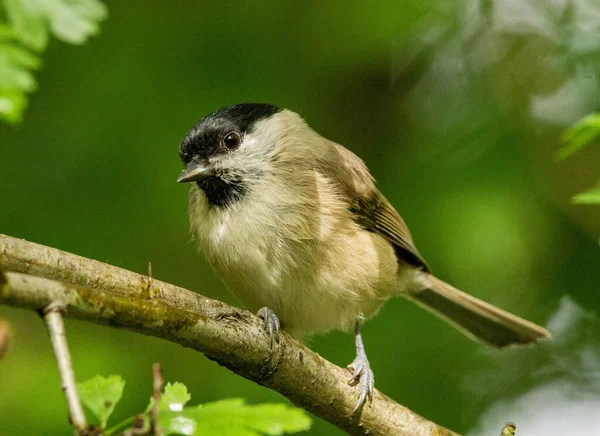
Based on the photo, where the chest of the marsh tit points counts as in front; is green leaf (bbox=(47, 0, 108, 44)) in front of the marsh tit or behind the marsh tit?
in front

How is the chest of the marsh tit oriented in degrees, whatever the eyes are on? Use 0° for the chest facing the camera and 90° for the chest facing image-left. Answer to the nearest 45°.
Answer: approximately 45°

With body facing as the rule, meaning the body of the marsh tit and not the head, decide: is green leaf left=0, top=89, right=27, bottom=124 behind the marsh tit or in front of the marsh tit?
in front
